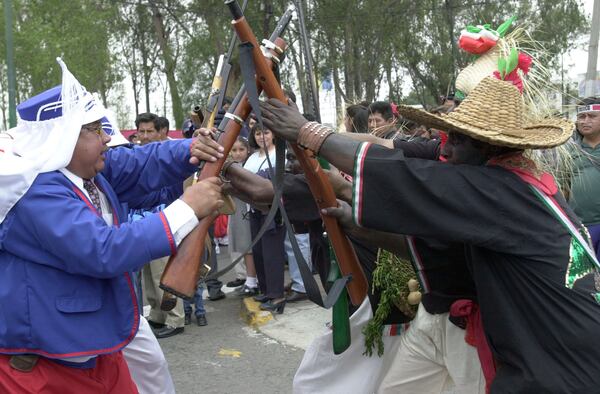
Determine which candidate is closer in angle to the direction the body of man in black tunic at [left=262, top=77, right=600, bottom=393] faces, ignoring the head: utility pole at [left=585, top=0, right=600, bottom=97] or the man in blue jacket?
the man in blue jacket

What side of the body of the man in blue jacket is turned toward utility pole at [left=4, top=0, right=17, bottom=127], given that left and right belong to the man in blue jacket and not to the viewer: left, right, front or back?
left

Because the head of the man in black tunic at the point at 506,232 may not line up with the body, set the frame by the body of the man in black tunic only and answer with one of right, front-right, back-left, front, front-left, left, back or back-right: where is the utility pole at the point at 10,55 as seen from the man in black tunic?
front-right

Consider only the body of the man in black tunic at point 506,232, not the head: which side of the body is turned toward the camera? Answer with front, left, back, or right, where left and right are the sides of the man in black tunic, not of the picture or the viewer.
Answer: left

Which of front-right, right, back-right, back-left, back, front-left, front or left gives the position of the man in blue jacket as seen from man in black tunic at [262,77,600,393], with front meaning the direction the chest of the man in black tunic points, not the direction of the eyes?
front

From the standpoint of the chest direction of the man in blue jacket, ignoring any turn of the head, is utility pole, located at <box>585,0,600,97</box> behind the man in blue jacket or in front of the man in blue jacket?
in front

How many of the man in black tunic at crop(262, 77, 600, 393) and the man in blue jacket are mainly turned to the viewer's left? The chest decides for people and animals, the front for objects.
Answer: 1

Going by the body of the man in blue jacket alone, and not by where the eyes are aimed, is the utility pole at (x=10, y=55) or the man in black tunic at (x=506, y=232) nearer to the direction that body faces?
the man in black tunic

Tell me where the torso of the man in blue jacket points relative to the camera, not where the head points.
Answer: to the viewer's right

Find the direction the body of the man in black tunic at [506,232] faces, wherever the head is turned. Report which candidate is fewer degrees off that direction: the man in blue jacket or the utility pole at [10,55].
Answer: the man in blue jacket

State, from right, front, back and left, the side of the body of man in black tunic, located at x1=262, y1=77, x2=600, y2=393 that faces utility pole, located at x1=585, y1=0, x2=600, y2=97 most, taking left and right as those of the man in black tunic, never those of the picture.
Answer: right

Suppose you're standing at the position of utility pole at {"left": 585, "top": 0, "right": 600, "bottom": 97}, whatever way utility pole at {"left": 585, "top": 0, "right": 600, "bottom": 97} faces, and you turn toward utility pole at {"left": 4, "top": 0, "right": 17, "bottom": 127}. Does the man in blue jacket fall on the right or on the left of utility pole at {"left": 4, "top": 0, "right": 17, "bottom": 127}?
left

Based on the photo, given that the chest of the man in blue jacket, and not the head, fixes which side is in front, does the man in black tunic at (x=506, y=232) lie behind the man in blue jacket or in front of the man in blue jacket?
in front
